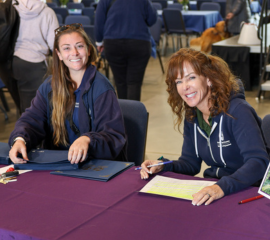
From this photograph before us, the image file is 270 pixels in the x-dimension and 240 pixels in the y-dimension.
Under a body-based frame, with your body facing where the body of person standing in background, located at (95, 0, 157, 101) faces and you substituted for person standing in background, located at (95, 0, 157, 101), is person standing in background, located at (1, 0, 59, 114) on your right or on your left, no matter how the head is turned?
on your left

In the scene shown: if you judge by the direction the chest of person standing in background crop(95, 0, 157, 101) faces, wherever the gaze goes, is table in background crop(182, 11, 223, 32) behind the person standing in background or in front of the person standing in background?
in front

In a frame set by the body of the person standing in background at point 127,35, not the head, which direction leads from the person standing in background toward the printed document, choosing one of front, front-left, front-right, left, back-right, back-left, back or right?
back

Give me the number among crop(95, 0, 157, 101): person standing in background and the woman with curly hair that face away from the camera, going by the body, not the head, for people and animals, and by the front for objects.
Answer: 1

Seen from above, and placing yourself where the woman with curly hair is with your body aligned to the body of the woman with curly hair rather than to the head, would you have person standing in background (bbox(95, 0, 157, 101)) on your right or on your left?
on your right

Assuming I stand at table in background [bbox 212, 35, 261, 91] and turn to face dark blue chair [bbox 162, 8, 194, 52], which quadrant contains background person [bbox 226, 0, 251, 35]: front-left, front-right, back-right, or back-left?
front-right

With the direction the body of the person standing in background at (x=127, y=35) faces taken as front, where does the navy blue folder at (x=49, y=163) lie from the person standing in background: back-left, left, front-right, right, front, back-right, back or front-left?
back

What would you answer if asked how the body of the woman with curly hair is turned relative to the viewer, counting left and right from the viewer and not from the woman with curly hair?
facing the viewer and to the left of the viewer

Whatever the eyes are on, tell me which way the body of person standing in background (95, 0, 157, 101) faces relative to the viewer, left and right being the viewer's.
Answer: facing away from the viewer

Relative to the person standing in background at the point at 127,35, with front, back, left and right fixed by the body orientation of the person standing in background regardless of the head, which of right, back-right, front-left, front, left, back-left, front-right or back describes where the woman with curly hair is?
back

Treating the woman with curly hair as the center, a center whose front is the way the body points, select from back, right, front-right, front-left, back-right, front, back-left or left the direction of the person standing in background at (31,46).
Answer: right

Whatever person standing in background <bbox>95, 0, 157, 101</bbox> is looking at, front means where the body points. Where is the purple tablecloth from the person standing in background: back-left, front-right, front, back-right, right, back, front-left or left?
back

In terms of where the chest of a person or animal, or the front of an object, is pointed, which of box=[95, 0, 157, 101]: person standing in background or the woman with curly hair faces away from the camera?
the person standing in background
